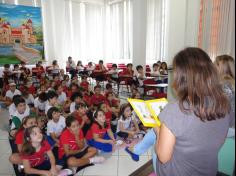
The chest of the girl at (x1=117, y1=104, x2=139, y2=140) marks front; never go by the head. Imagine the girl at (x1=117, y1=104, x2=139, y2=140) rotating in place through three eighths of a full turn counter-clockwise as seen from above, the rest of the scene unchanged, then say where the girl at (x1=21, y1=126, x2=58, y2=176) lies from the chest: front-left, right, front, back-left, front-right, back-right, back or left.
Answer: back-left

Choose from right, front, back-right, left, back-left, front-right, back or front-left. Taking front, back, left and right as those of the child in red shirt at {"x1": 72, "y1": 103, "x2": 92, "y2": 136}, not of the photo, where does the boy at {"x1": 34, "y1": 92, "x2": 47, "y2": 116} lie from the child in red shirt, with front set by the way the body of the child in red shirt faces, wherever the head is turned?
back

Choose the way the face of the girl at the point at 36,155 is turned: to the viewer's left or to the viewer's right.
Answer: to the viewer's right

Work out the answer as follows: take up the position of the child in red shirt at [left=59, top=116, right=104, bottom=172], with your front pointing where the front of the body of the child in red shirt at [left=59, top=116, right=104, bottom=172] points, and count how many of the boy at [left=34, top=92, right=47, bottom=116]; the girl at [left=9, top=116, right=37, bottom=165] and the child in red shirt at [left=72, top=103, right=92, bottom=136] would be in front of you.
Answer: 0

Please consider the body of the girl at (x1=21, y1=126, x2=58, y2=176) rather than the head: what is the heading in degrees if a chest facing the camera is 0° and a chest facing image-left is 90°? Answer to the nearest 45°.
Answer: approximately 315°

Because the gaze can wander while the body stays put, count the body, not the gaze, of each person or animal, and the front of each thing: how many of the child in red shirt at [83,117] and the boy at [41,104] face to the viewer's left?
0

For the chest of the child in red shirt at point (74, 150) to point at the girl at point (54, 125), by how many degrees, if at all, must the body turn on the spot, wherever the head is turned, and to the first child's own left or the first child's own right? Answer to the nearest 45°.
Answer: approximately 180°

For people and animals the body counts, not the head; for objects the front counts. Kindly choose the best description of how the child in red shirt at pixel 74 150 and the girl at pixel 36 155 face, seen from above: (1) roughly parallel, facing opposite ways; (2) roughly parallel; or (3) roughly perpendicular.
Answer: roughly parallel

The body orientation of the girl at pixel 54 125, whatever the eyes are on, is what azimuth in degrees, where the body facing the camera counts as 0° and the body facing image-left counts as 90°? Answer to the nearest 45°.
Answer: approximately 315°

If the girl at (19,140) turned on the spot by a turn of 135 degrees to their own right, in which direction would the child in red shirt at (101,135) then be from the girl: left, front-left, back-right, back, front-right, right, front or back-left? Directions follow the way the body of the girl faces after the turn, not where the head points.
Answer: back

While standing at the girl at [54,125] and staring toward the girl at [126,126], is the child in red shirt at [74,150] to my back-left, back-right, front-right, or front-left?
front-right

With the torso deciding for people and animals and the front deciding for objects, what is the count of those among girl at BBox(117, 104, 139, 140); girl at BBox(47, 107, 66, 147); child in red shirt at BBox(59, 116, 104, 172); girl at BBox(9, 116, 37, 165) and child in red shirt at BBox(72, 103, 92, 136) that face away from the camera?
0

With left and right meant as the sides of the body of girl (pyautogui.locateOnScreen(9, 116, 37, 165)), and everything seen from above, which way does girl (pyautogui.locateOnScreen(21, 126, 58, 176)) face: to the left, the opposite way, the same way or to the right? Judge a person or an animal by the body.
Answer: the same way

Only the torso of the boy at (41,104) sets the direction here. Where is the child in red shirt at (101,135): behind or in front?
in front

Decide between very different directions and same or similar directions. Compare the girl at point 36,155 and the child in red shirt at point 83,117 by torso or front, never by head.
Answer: same or similar directions

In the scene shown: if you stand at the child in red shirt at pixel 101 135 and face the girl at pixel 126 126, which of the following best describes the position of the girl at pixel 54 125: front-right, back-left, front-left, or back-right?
back-left

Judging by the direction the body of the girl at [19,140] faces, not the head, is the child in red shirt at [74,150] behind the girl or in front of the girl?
in front

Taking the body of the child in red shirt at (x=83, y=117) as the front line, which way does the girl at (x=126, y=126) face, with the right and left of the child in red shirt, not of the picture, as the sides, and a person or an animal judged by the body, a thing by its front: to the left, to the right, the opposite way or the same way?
the same way

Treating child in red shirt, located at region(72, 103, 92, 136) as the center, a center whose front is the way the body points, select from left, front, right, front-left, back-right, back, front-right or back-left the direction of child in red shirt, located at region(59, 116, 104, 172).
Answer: front-right

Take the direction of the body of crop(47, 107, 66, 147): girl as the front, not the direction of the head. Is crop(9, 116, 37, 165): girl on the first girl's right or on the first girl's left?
on the first girl's right

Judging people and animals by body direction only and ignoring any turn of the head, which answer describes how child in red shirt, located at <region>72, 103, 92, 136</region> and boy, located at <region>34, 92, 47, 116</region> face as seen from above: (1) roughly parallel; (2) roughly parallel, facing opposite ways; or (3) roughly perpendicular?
roughly parallel

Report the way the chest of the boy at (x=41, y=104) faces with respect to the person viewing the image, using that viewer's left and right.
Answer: facing the viewer and to the right of the viewer

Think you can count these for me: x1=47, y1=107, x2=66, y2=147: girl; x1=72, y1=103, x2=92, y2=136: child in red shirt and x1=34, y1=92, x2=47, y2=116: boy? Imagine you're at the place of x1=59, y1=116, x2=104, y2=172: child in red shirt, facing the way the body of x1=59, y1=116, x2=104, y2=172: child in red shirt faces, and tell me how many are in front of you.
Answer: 0
